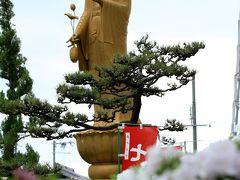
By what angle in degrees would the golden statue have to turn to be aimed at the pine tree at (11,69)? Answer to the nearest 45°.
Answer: approximately 90° to its right
